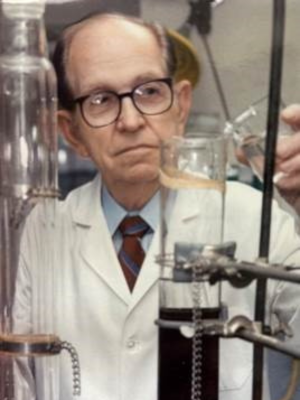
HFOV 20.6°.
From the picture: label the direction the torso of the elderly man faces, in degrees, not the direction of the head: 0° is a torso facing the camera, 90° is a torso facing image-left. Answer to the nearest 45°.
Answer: approximately 0°
